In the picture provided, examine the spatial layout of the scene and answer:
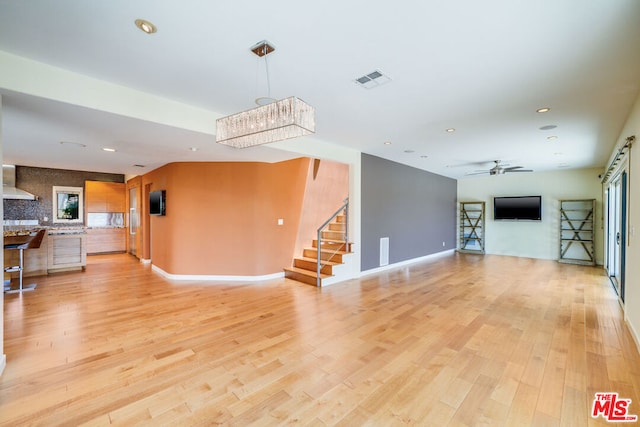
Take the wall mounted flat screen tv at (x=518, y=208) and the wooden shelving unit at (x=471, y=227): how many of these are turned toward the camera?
2

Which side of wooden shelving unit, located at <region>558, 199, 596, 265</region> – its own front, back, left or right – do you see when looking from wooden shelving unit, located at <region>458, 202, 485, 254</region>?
right

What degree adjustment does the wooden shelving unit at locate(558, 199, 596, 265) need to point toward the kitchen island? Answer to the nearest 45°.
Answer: approximately 45° to its right

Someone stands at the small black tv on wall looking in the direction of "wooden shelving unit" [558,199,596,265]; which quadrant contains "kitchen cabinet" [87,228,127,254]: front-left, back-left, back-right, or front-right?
back-left

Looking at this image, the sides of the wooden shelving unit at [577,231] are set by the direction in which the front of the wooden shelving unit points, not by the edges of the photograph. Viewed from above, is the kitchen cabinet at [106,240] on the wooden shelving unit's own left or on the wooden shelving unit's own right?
on the wooden shelving unit's own right

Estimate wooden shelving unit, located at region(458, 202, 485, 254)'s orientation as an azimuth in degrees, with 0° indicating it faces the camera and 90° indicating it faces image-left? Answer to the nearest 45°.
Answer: approximately 0°

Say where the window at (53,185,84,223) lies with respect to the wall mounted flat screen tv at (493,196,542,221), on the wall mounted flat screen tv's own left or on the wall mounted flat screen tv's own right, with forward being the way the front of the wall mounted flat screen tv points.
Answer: on the wall mounted flat screen tv's own right

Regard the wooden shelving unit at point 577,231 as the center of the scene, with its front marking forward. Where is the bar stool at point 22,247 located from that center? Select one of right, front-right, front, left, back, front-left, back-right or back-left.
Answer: front-right

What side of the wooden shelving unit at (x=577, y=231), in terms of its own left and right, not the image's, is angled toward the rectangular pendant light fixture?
front

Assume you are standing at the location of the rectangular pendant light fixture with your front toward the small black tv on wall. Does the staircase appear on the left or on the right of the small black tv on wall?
right

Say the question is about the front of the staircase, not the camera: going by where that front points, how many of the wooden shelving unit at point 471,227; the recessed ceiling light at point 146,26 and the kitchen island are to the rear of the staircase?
1
